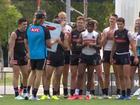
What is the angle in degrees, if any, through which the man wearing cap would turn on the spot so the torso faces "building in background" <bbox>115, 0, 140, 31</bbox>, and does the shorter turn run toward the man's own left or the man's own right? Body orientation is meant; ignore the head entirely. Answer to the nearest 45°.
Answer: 0° — they already face it

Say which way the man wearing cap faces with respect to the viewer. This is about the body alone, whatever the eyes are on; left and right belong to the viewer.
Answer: facing away from the viewer and to the right of the viewer

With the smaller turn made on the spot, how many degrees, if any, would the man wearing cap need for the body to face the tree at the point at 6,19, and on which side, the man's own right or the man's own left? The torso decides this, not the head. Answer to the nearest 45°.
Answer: approximately 45° to the man's own left
